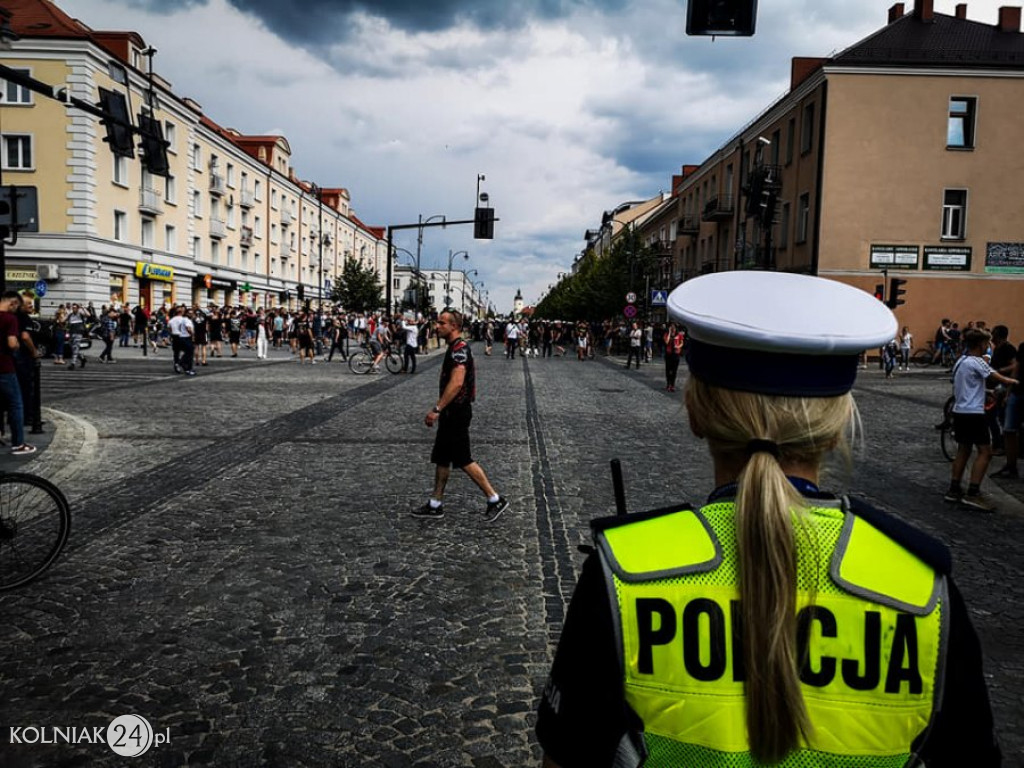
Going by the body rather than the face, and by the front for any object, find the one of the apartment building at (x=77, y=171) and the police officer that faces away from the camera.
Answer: the police officer

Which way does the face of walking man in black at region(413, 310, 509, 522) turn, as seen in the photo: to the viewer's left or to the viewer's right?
to the viewer's left

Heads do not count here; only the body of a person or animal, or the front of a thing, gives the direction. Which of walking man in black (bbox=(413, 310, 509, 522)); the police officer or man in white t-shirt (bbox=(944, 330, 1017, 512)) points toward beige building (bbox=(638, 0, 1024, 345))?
the police officer

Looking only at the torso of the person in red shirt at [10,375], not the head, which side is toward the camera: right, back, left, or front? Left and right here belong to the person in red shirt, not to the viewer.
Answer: right

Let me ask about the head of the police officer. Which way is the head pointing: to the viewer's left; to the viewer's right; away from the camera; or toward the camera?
away from the camera

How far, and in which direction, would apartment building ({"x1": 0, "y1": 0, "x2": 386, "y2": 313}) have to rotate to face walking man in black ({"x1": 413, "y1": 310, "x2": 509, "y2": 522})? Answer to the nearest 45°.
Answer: approximately 45° to its right

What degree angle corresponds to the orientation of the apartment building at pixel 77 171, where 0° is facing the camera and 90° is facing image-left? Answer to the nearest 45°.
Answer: approximately 315°

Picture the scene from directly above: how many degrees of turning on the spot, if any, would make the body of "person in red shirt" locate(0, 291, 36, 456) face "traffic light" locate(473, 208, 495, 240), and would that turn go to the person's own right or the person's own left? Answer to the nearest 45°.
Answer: approximately 45° to the person's own left

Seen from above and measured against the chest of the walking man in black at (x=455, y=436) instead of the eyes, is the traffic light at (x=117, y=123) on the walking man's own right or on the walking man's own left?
on the walking man's own right
